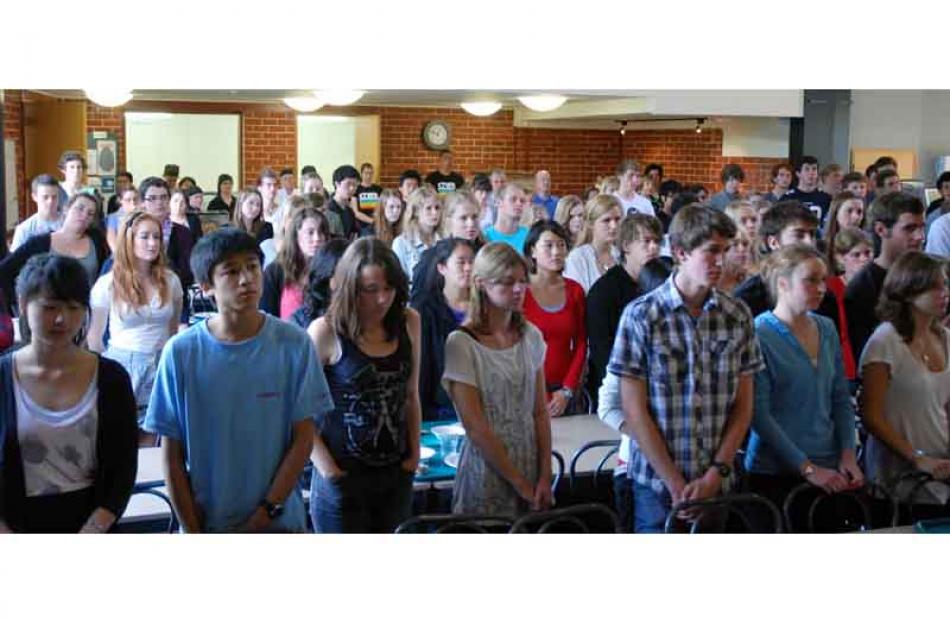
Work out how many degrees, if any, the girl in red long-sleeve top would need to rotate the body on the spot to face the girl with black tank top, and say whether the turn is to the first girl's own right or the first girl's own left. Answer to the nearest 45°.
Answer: approximately 45° to the first girl's own right

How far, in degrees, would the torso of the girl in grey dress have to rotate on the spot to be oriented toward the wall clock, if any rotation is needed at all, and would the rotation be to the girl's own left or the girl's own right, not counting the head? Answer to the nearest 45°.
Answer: approximately 135° to the girl's own left

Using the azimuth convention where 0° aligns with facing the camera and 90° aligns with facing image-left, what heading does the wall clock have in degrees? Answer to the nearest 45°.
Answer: approximately 0°

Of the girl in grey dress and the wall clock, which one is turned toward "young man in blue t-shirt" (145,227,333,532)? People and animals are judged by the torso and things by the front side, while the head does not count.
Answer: the wall clock

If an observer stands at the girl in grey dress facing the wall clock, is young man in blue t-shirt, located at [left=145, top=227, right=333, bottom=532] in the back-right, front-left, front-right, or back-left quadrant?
back-left
